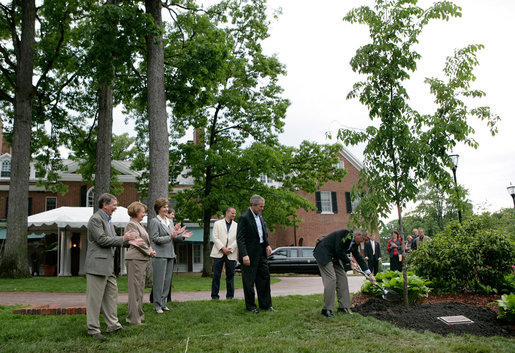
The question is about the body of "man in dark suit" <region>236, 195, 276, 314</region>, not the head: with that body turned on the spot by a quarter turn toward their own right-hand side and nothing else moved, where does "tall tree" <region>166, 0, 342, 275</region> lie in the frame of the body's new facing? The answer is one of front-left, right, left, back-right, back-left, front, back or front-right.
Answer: back-right

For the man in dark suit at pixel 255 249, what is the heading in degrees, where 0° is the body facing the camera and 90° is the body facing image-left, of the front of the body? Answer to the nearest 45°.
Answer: approximately 315°

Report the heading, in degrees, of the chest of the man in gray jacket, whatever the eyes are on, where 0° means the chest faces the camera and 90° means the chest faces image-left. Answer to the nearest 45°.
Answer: approximately 270°

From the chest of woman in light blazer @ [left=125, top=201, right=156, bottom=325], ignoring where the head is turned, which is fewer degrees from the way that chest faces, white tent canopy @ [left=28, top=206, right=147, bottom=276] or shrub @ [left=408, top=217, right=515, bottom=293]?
the shrub

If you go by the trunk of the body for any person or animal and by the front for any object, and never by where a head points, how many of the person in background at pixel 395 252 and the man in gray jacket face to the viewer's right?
1

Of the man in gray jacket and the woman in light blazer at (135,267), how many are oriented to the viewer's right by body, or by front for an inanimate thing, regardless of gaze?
2

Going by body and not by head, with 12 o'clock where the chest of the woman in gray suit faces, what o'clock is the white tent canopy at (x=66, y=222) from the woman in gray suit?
The white tent canopy is roughly at 7 o'clock from the woman in gray suit.

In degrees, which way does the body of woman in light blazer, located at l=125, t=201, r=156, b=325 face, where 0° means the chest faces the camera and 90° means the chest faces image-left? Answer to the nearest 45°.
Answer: approximately 270°
